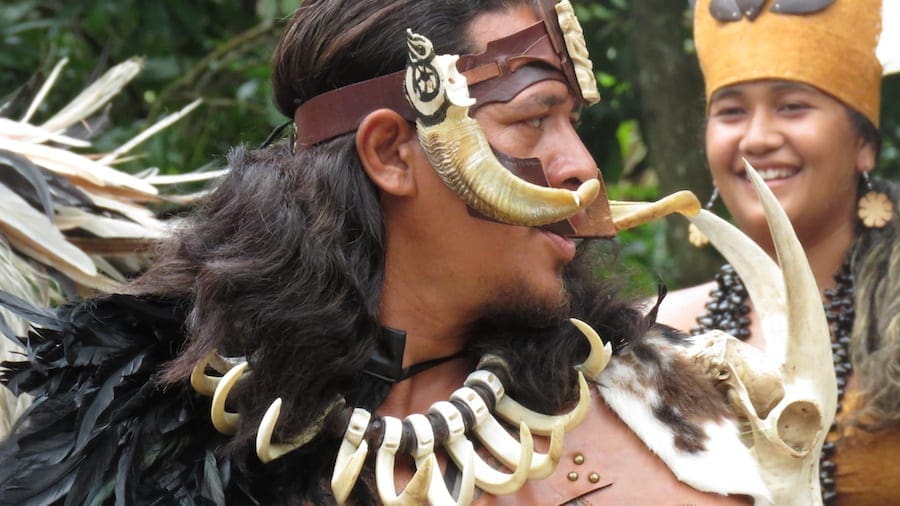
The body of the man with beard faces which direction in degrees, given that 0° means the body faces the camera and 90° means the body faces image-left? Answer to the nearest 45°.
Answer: approximately 315°

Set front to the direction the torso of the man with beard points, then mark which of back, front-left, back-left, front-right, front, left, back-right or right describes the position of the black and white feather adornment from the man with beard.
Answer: back
